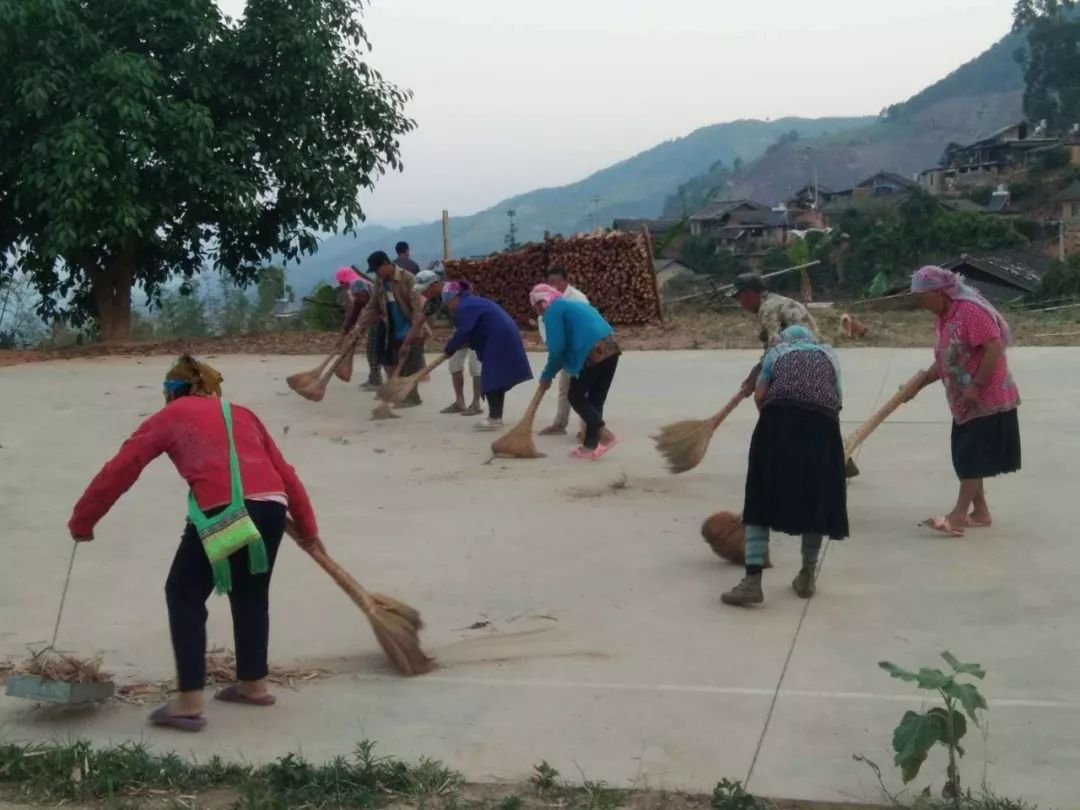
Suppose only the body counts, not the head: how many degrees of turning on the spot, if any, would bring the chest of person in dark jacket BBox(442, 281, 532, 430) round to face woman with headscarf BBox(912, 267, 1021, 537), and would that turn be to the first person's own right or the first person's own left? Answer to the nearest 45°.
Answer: approximately 135° to the first person's own left

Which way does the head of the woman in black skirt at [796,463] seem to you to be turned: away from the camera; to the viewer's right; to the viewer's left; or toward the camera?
away from the camera

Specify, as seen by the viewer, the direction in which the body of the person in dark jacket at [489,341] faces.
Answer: to the viewer's left

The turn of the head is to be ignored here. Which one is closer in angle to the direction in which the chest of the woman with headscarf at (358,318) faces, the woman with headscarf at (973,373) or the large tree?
the large tree

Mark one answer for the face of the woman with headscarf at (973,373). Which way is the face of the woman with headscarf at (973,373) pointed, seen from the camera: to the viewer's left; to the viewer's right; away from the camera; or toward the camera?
to the viewer's left

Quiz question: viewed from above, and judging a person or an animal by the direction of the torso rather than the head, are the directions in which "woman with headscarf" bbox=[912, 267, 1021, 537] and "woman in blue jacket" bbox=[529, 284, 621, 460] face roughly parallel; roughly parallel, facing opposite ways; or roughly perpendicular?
roughly parallel

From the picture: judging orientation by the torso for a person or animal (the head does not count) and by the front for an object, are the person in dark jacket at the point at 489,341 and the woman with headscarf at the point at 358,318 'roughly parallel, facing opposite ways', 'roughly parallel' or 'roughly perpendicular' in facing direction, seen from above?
roughly parallel

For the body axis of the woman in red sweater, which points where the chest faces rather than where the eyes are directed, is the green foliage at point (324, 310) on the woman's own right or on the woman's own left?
on the woman's own right

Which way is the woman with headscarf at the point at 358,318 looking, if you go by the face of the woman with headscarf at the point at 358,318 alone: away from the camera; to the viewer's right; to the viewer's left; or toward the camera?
to the viewer's left

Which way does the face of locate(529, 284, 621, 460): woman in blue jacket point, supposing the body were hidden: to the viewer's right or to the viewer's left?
to the viewer's left

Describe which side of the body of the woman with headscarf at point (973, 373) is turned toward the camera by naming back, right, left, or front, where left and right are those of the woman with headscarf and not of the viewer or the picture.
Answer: left

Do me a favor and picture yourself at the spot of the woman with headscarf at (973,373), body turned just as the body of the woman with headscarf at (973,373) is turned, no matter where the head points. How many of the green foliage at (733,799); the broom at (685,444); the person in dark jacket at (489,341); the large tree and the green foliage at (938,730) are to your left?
2

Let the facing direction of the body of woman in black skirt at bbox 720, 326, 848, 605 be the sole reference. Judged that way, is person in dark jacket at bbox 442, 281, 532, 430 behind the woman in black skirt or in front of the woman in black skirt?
in front

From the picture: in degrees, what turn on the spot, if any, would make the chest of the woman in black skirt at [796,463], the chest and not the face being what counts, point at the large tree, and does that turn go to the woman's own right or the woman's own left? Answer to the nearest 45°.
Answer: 0° — they already face it

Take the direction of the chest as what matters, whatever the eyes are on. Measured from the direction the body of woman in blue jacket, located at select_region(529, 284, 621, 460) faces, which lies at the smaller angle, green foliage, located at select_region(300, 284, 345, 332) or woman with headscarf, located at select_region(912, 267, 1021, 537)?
the green foliage

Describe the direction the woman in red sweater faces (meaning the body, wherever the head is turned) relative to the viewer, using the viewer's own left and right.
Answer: facing away from the viewer and to the left of the viewer

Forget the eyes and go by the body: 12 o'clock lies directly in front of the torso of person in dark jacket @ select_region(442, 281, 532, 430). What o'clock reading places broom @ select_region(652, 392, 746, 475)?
The broom is roughly at 8 o'clock from the person in dark jacket.
